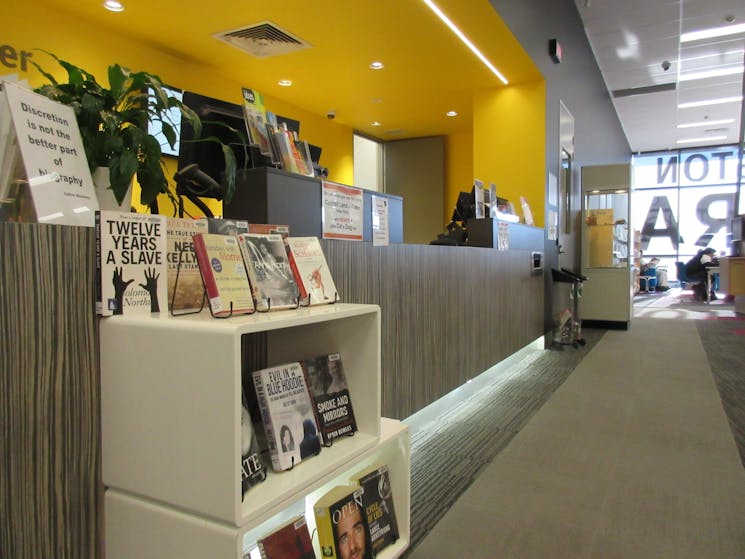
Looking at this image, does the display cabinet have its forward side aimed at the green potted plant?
yes

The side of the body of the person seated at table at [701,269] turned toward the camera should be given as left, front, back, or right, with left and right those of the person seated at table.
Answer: right

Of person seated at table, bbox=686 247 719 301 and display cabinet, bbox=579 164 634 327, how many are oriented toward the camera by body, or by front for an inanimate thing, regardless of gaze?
1

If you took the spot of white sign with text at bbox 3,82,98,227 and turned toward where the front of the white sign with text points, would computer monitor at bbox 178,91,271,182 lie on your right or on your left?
on your left

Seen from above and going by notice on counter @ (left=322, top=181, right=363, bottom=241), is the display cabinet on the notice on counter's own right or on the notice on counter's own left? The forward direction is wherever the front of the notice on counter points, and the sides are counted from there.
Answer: on the notice on counter's own left

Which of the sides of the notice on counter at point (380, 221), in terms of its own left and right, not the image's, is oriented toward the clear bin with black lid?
left

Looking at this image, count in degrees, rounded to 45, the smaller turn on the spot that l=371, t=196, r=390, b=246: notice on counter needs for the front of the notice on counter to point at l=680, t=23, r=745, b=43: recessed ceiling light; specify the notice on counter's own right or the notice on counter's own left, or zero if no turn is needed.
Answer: approximately 90° to the notice on counter's own left

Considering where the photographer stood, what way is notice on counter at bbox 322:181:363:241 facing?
facing the viewer and to the right of the viewer

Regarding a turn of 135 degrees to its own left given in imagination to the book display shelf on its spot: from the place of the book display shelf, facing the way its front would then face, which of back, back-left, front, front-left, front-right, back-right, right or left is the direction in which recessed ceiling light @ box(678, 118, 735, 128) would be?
front-right

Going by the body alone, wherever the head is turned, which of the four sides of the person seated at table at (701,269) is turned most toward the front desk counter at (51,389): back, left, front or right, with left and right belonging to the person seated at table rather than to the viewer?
right

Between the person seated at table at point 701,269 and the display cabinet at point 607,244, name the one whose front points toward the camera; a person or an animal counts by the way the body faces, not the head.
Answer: the display cabinet

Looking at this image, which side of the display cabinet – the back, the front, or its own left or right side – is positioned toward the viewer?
front

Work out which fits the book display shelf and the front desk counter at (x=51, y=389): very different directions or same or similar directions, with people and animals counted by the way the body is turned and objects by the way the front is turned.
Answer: same or similar directions

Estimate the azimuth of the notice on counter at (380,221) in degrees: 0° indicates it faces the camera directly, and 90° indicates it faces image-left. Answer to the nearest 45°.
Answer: approximately 315°
